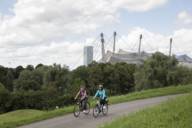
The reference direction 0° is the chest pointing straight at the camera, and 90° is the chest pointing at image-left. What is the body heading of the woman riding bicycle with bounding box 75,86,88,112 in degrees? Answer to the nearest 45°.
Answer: approximately 45°
